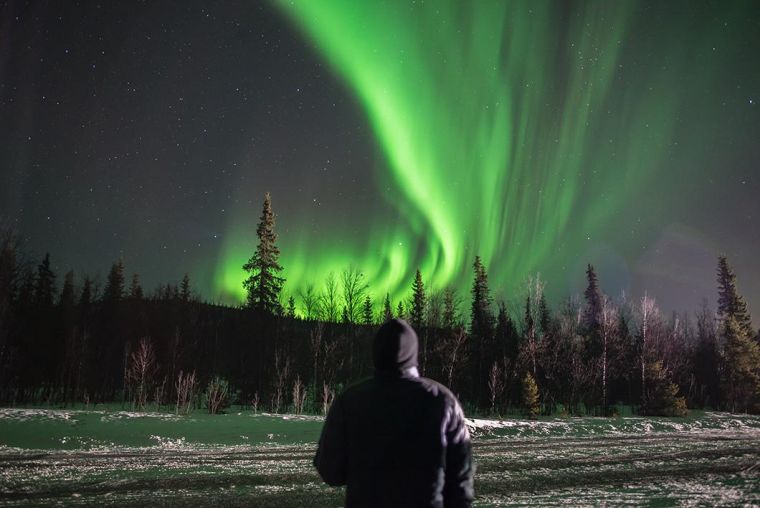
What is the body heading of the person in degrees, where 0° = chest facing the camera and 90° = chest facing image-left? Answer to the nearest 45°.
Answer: approximately 180°

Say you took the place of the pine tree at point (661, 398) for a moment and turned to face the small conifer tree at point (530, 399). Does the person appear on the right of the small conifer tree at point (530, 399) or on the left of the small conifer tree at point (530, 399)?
left

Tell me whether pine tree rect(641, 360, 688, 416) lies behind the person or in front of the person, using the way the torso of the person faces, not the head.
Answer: in front

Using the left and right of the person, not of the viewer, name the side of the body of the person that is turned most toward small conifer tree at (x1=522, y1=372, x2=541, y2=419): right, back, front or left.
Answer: front
